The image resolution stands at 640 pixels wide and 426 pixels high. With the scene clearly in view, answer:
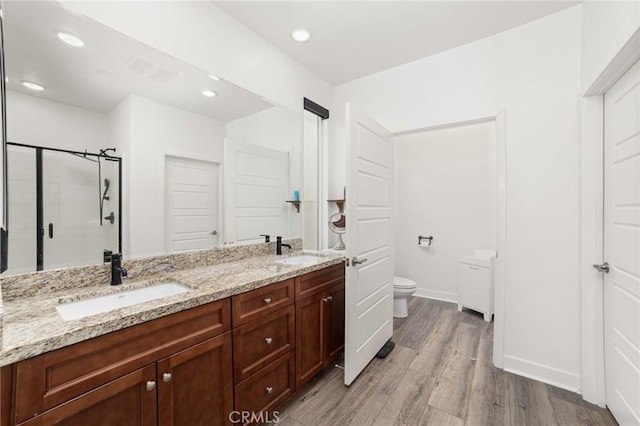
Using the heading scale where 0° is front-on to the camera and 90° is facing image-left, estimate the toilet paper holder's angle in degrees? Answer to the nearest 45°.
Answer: approximately 0°

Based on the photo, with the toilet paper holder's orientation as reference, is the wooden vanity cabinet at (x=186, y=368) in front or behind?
in front

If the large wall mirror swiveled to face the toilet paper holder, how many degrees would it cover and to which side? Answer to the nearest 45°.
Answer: approximately 45° to its left

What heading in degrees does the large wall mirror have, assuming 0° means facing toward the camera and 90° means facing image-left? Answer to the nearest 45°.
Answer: approximately 315°

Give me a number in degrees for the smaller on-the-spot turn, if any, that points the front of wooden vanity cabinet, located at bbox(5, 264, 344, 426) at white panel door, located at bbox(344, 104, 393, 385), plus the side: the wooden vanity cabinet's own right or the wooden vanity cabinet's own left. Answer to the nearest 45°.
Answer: approximately 45° to the wooden vanity cabinet's own left

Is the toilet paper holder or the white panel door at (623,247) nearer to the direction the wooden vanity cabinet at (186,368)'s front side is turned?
the white panel door

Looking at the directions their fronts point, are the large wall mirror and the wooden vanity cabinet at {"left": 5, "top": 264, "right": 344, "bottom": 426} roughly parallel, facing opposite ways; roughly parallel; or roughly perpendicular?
roughly parallel

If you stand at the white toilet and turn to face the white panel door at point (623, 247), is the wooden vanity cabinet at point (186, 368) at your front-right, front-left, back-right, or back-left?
front-right

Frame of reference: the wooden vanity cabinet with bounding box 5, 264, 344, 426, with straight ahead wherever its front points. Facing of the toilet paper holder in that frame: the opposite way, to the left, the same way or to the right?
to the right

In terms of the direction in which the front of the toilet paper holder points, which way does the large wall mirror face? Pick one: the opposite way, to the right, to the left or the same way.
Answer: to the left
